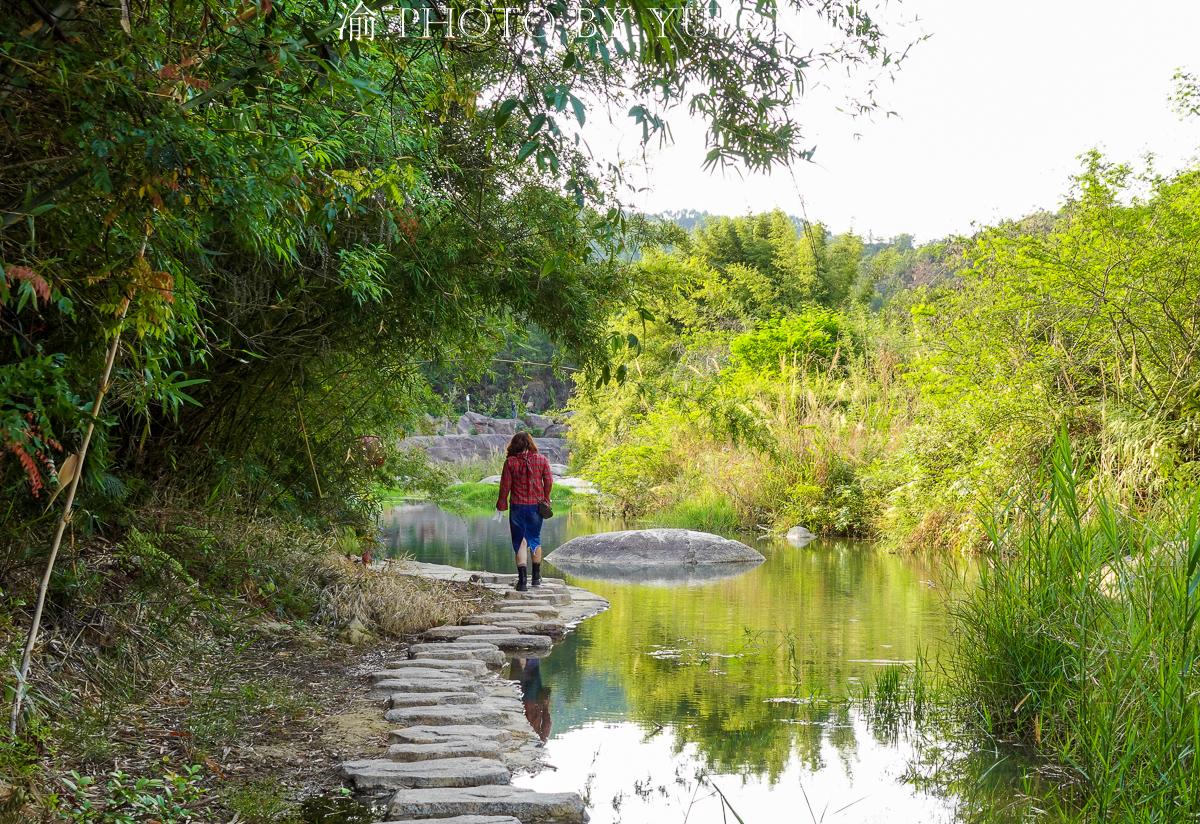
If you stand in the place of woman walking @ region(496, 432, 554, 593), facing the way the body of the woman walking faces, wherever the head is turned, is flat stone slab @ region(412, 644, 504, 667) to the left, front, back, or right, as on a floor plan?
back

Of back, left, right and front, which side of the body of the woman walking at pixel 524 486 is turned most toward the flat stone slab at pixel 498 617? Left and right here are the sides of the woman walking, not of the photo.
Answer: back

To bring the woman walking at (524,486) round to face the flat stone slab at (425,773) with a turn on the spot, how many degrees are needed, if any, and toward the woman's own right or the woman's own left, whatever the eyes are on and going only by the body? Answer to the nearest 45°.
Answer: approximately 180°

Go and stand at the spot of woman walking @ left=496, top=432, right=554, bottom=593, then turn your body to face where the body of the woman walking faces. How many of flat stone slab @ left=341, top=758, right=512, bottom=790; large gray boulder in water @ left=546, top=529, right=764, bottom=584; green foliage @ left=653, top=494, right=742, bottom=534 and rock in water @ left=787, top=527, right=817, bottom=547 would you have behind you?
1

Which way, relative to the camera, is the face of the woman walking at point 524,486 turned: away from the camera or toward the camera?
away from the camera

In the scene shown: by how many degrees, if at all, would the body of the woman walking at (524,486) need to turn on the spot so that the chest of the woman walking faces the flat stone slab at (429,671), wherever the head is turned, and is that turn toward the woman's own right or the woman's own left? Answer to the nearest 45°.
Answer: approximately 180°

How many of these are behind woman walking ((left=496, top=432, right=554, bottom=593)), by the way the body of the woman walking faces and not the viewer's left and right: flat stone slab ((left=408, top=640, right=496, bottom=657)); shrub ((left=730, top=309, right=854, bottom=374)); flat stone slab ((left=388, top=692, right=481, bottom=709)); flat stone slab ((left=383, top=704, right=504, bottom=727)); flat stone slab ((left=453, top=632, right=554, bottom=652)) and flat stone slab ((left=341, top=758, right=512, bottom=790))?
5

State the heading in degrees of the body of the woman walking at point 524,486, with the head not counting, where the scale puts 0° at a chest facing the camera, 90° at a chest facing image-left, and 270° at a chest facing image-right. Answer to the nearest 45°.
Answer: approximately 180°

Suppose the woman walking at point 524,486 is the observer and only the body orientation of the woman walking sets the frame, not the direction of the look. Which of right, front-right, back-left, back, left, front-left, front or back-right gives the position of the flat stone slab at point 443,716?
back
